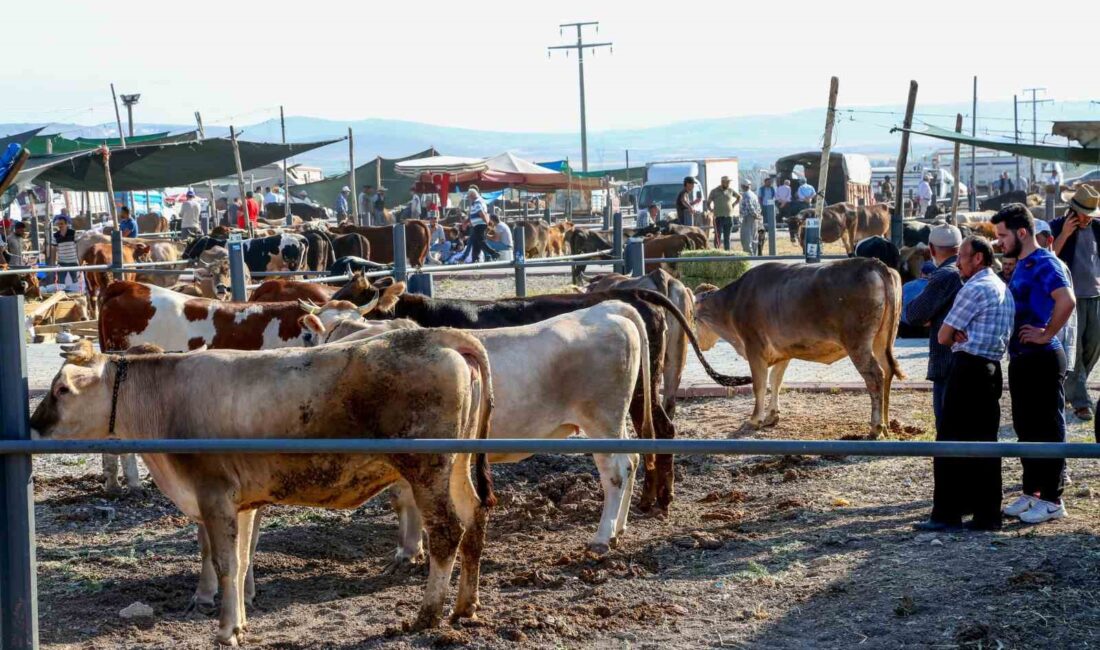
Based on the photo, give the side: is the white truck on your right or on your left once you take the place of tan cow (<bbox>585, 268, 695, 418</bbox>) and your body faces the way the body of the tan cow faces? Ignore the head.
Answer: on your right

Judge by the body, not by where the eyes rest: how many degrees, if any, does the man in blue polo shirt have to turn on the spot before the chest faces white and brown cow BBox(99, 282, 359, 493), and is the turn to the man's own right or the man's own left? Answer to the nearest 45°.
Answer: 0° — they already face it

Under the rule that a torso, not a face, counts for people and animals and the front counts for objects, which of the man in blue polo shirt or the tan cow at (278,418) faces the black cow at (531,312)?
the man in blue polo shirt

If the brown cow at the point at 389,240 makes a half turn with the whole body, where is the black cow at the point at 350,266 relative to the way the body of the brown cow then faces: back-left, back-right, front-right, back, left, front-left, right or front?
right

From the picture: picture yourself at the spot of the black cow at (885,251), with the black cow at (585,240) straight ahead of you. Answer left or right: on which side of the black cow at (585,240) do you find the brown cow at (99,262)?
left

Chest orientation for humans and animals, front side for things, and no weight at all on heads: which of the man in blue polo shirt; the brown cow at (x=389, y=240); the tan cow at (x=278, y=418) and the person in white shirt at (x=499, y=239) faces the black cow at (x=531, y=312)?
the man in blue polo shirt

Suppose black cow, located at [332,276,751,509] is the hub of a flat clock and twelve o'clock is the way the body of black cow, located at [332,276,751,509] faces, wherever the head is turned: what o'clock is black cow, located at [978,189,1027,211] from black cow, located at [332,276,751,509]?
black cow, located at [978,189,1027,211] is roughly at 4 o'clock from black cow, located at [332,276,751,509].

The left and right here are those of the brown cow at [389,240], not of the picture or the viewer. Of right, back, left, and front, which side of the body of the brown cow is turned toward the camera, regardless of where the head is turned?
left

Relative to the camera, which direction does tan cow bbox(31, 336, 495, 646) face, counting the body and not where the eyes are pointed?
to the viewer's left

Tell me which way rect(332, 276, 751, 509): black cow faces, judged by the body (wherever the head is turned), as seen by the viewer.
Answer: to the viewer's left

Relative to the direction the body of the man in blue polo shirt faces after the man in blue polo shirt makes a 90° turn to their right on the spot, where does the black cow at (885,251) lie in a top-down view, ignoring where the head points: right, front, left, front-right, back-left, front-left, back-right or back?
front

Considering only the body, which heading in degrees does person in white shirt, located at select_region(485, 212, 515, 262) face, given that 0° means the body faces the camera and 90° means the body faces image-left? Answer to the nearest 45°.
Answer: approximately 90°

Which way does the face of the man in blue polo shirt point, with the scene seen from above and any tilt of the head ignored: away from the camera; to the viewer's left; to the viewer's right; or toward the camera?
to the viewer's left
